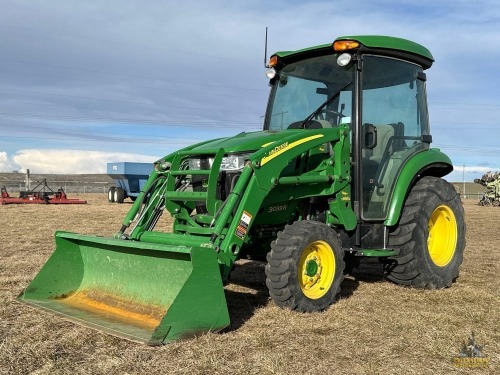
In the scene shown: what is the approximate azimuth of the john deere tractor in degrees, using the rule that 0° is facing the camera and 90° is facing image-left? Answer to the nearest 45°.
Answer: approximately 45°

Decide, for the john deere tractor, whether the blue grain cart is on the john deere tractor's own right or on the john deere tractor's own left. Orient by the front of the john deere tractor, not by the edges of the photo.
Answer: on the john deere tractor's own right
